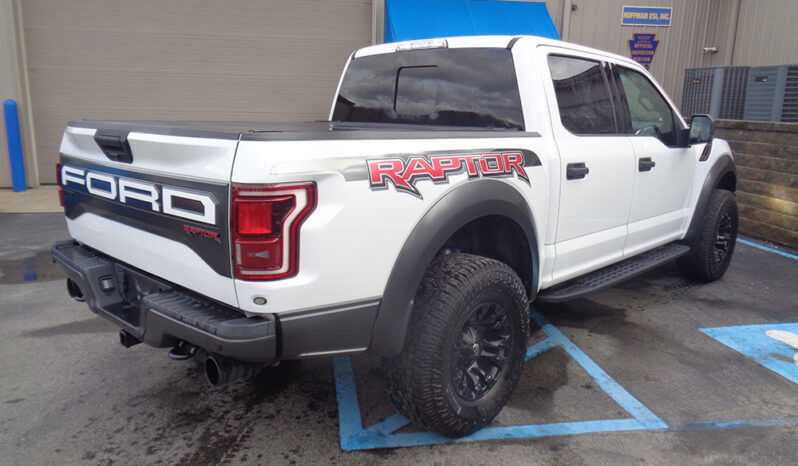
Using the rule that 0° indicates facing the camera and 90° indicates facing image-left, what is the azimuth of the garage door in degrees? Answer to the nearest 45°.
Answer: approximately 0°

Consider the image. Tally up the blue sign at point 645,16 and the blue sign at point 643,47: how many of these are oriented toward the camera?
2

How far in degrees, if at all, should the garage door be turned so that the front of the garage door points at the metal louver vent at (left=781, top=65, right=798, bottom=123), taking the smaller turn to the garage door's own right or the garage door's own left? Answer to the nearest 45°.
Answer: approximately 45° to the garage door's own left

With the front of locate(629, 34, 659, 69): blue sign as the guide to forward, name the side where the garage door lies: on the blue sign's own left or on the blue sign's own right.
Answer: on the blue sign's own right

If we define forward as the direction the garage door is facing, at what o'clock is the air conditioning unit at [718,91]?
The air conditioning unit is roughly at 10 o'clock from the garage door.

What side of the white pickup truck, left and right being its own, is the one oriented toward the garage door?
left

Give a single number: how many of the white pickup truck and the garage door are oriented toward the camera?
1

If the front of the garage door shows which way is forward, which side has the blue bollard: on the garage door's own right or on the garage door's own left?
on the garage door's own right

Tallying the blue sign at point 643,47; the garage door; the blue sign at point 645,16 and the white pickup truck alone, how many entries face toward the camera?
3

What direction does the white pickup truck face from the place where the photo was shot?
facing away from the viewer and to the right of the viewer

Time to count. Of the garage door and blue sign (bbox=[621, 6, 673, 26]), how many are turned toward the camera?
2
